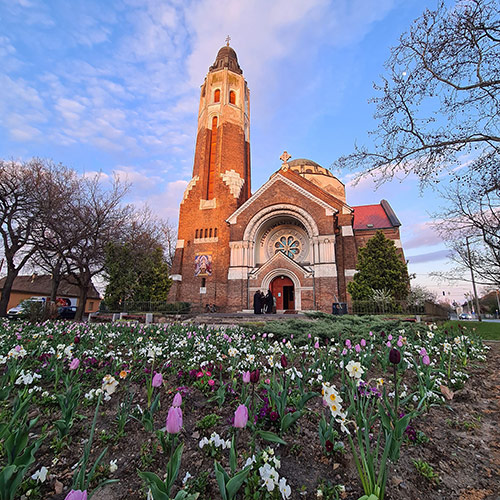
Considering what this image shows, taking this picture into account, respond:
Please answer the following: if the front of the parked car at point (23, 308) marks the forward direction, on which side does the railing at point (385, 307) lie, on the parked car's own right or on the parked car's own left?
on the parked car's own left
